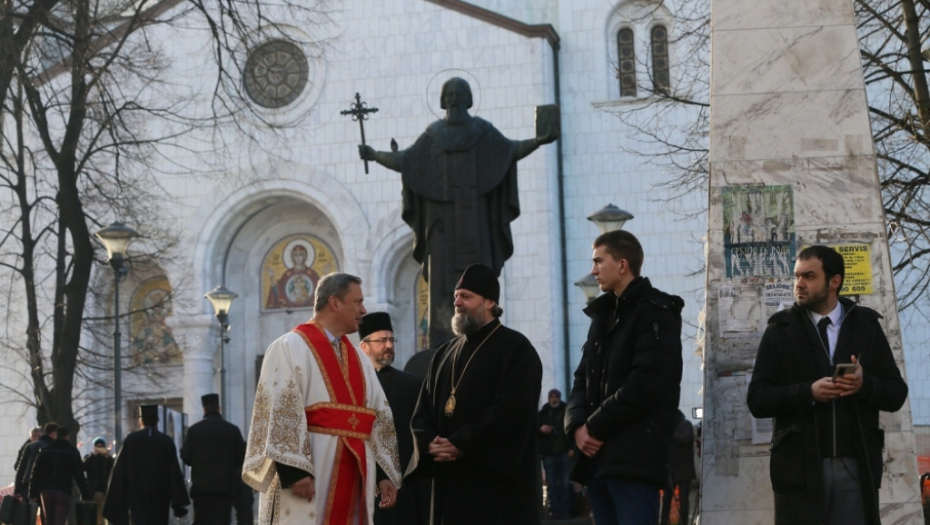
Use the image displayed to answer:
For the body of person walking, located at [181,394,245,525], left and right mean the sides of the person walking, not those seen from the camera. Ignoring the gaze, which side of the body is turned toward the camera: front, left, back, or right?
back

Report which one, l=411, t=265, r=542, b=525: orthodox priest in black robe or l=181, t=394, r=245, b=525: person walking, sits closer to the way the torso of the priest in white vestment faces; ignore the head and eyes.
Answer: the orthodox priest in black robe

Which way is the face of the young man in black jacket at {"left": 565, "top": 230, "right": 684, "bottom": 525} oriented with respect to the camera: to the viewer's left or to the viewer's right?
to the viewer's left

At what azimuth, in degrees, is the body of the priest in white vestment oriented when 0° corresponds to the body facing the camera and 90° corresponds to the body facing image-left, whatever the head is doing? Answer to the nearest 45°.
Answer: approximately 315°

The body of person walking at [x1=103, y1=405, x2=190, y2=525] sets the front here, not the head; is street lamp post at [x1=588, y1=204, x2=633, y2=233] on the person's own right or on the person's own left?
on the person's own right

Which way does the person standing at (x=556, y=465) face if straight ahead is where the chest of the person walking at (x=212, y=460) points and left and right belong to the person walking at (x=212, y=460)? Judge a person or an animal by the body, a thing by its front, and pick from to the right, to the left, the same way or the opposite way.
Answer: the opposite way

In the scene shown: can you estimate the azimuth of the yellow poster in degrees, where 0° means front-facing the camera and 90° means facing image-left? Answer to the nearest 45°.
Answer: approximately 0°

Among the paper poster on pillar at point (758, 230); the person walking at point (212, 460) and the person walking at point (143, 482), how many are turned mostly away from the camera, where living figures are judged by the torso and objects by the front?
2

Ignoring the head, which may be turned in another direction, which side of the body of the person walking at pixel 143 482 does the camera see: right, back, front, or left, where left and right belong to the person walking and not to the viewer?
back

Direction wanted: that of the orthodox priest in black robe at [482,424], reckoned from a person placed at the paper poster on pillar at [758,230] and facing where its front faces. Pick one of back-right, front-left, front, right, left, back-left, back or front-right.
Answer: front-right

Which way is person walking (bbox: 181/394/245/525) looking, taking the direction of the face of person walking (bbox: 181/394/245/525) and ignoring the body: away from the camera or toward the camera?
away from the camera
